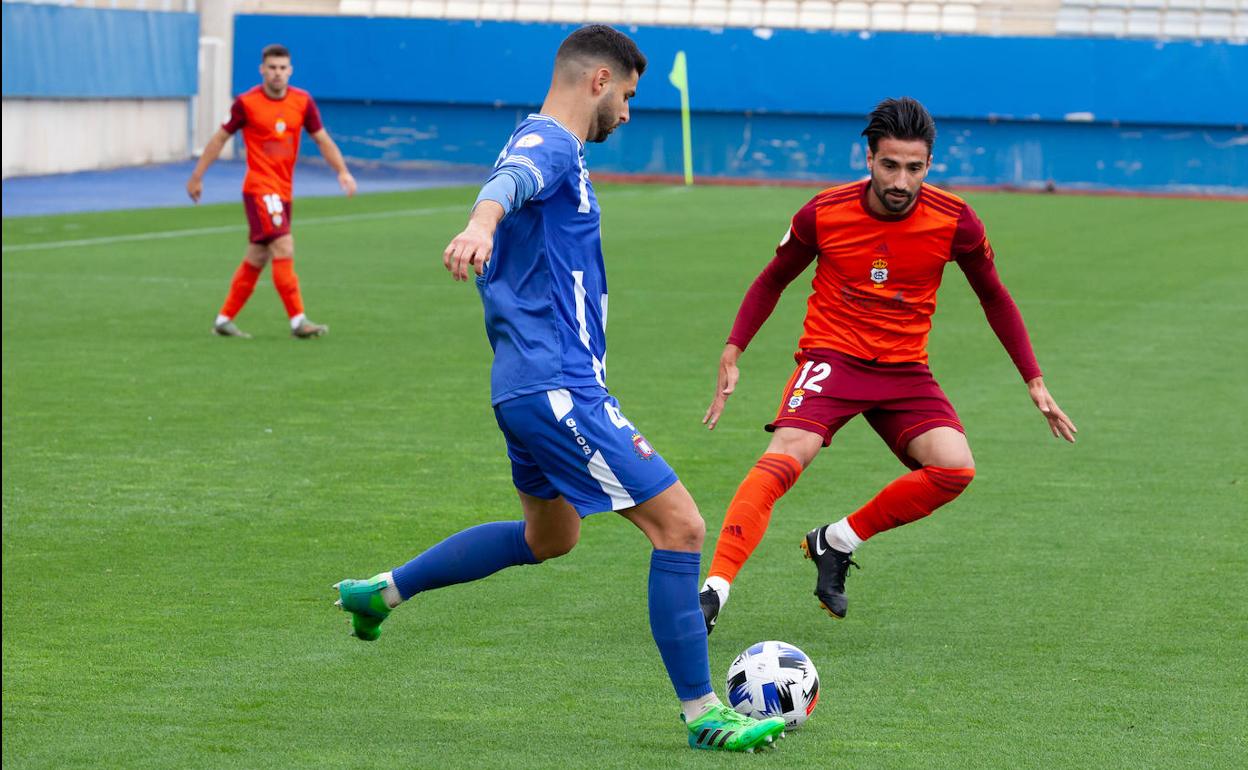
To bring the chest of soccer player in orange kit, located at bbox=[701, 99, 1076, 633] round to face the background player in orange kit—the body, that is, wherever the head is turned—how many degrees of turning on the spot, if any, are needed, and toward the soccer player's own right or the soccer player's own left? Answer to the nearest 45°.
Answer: approximately 135° to the soccer player's own right

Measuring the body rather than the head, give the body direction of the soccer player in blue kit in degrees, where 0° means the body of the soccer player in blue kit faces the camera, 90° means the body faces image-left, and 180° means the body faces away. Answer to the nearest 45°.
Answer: approximately 270°

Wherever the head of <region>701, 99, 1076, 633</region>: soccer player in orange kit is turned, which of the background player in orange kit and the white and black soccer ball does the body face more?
the white and black soccer ball

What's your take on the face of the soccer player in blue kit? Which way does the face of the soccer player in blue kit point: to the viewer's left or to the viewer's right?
to the viewer's right

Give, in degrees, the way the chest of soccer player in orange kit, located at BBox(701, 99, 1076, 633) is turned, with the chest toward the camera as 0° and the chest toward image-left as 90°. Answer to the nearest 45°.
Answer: approximately 0°

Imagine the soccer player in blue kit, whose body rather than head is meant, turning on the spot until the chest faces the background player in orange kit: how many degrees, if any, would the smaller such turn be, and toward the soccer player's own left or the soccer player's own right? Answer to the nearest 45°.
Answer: approximately 90° to the soccer player's own left

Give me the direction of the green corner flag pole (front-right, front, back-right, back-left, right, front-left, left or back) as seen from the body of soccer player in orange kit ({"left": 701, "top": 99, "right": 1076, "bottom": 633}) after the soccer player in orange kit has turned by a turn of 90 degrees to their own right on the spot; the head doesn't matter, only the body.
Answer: right

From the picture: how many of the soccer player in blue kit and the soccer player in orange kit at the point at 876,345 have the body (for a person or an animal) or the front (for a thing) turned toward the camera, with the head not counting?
1

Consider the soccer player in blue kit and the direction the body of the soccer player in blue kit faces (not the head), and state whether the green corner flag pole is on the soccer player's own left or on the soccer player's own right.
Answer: on the soccer player's own left

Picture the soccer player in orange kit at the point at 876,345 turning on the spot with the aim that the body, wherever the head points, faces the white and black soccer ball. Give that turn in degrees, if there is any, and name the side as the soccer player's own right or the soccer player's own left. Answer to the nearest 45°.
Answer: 0° — they already face it
